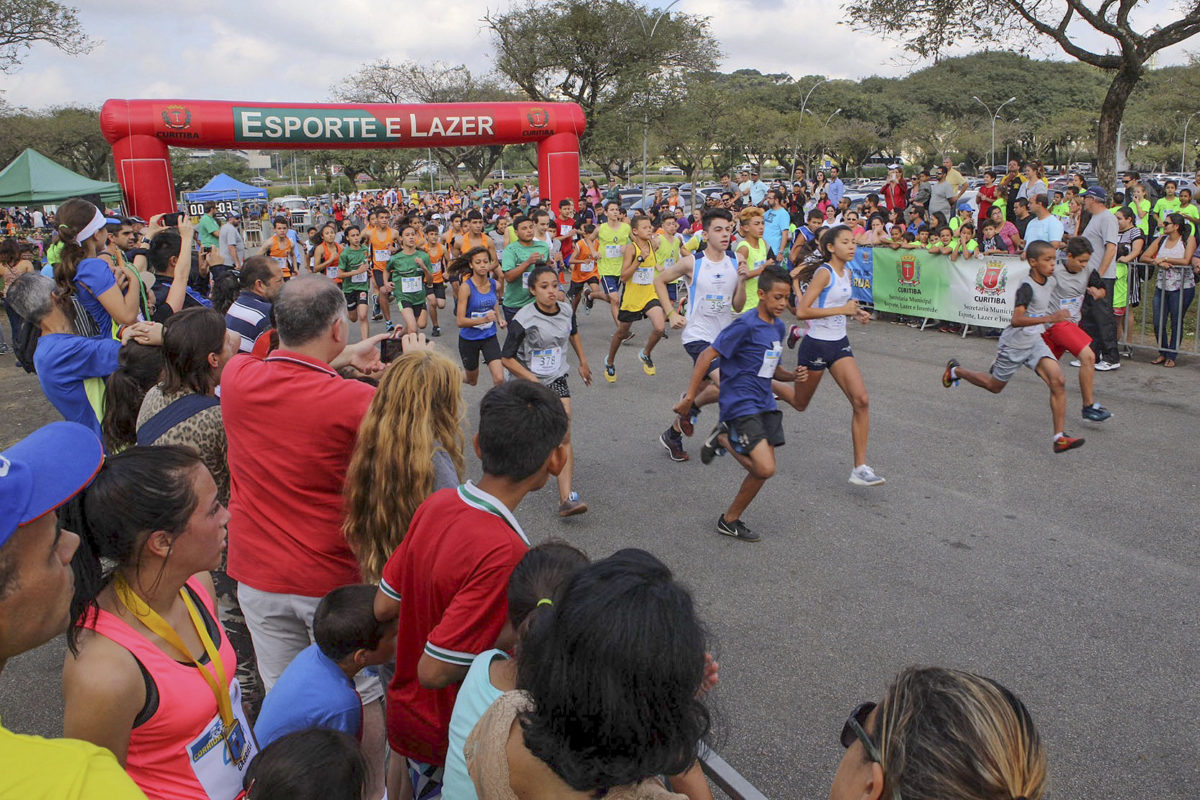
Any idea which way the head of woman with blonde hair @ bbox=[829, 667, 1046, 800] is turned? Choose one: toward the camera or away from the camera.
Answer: away from the camera

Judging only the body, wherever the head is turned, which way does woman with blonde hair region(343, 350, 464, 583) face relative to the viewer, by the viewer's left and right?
facing away from the viewer and to the right of the viewer

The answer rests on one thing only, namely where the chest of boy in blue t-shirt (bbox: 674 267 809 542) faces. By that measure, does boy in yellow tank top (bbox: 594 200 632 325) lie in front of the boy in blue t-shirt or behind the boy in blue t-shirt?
behind

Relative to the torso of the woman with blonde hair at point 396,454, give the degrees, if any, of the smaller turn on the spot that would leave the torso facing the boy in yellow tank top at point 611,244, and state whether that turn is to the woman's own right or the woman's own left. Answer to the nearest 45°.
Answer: approximately 45° to the woman's own left

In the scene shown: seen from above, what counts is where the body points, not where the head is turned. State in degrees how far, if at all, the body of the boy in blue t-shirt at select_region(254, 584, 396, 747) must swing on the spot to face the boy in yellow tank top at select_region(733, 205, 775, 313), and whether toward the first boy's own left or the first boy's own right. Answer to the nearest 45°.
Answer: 0° — they already face them

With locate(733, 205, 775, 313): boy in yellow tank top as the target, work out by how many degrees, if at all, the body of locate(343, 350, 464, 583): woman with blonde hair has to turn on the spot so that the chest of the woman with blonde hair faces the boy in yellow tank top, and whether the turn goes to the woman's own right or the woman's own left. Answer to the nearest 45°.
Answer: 0° — they already face them
